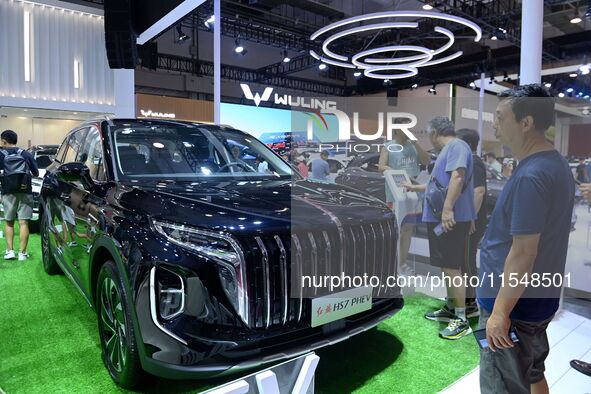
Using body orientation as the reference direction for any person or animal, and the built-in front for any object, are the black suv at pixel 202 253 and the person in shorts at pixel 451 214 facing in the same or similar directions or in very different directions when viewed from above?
very different directions

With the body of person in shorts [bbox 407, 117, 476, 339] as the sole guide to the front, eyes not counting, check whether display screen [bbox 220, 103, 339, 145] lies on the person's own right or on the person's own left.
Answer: on the person's own right

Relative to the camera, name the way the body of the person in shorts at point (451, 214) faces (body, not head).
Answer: to the viewer's left

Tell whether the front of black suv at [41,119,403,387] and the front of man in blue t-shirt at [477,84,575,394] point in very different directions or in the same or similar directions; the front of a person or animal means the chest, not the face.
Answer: very different directions

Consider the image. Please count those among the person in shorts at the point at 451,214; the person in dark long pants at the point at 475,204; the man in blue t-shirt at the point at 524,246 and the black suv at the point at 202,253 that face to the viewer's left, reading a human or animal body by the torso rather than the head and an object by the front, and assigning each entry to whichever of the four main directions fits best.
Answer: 3

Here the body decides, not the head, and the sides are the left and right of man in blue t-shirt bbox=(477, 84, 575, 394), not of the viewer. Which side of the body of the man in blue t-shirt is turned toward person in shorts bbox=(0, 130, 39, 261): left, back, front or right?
front

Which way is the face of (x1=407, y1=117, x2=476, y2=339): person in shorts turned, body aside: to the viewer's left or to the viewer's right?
to the viewer's left

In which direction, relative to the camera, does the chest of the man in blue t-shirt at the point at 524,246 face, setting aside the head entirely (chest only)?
to the viewer's left

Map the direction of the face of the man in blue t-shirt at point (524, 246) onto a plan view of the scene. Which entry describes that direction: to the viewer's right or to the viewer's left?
to the viewer's left

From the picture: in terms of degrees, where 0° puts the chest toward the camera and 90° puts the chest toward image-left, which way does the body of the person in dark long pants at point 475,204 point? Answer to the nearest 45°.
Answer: approximately 90°

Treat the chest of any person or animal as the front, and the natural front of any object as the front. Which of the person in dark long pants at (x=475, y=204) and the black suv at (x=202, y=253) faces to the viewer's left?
the person in dark long pants
